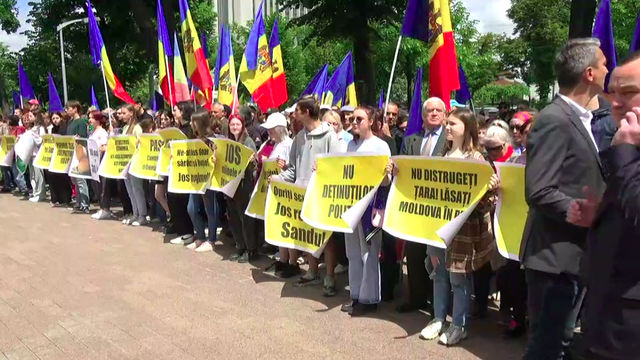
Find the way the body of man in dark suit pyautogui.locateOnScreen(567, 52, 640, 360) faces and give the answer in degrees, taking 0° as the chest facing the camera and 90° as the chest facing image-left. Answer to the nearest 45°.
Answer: approximately 45°

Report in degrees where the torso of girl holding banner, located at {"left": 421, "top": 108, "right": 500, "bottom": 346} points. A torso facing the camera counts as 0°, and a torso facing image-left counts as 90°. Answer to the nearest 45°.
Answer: approximately 45°

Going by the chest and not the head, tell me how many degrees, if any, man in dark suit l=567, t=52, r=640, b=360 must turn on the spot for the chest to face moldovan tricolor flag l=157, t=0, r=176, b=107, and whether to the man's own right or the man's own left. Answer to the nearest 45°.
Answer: approximately 90° to the man's own right
